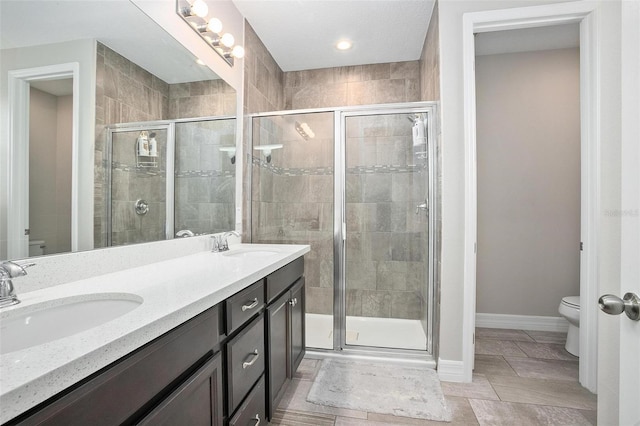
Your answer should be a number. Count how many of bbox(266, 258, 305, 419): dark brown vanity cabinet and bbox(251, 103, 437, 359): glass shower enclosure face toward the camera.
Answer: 1

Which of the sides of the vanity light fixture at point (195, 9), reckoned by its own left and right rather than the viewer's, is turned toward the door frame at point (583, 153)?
front

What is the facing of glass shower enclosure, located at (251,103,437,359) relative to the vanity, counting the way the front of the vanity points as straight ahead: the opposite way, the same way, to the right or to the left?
to the right

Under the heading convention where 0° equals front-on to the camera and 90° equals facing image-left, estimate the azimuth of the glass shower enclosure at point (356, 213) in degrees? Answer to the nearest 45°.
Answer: approximately 0°

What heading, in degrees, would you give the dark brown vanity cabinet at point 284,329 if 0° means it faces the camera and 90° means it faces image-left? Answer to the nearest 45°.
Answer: approximately 270°
